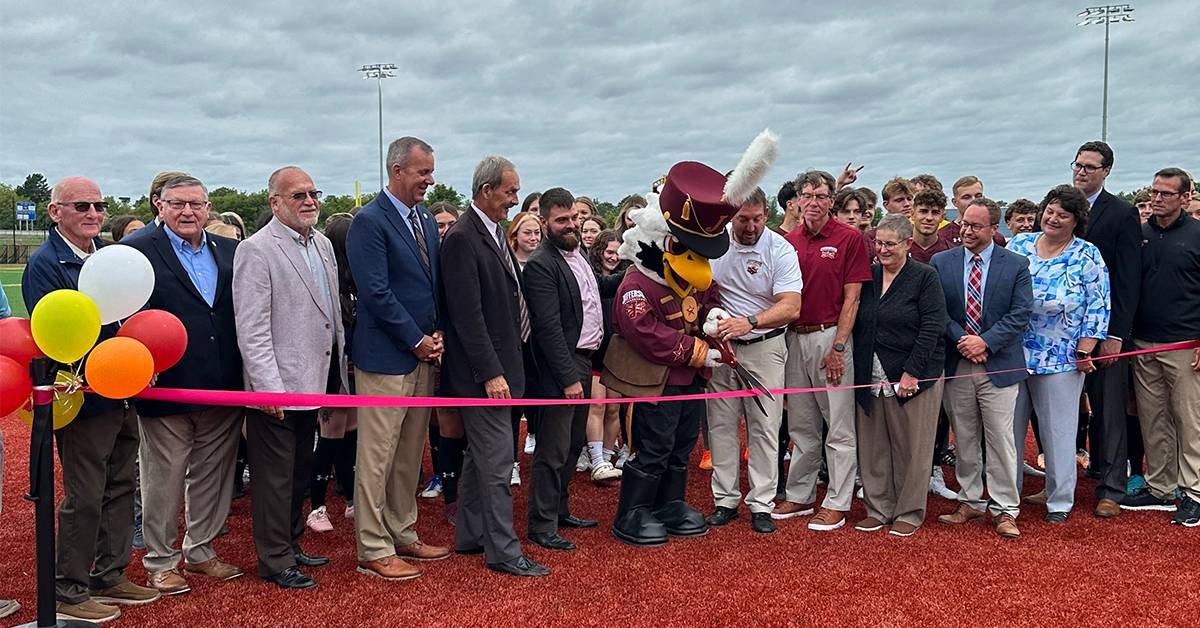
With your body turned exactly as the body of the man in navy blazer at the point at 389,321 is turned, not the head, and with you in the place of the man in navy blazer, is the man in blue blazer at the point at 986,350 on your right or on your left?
on your left

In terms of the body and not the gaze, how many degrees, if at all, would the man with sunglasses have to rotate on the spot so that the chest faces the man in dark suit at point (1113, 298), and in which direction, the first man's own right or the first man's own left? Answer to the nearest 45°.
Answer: approximately 45° to the first man's own left

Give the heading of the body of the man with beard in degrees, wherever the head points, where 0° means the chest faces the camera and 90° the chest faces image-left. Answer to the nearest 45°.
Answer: approximately 315°

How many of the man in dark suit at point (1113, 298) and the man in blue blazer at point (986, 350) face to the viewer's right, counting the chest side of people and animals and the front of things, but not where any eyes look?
0

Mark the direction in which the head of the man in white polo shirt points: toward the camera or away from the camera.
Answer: toward the camera

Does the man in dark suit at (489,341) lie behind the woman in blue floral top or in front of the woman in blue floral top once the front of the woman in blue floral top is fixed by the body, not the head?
in front

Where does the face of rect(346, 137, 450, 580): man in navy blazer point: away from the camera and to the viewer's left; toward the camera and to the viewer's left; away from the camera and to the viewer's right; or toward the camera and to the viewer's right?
toward the camera and to the viewer's right

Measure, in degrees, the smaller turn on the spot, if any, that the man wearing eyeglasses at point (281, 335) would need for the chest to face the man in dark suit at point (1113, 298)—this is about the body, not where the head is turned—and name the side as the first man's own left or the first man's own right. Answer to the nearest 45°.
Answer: approximately 45° to the first man's own left

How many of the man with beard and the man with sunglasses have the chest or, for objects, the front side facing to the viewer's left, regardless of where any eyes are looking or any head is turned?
0

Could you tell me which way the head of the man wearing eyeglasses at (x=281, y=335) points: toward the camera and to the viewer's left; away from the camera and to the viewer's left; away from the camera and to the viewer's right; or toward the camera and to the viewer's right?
toward the camera and to the viewer's right

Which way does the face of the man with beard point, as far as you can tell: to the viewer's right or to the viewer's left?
to the viewer's right
